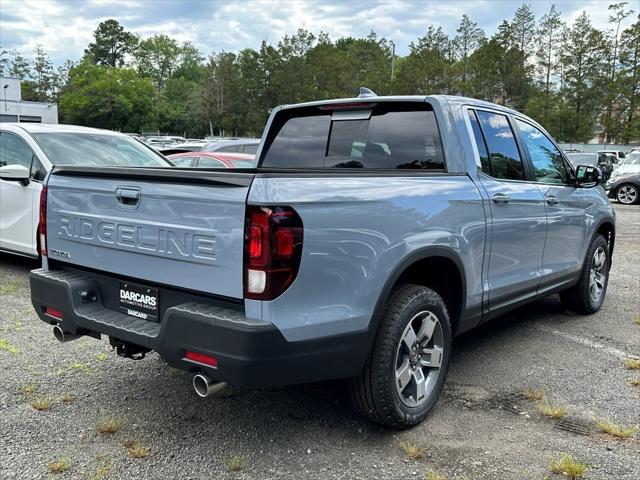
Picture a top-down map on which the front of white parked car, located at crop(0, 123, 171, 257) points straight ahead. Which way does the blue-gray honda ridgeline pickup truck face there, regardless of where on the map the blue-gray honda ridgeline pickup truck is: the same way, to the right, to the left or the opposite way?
to the left

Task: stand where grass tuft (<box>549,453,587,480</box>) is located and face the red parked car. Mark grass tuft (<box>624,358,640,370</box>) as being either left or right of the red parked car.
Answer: right

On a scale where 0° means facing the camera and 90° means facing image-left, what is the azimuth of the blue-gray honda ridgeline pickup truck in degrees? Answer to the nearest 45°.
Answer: approximately 225°

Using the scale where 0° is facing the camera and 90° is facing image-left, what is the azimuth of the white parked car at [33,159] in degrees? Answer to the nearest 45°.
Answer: approximately 315°

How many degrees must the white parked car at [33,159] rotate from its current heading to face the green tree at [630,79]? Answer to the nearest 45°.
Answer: approximately 90° to its left

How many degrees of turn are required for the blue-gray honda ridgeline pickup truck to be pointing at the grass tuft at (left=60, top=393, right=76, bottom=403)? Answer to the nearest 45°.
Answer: approximately 135° to its left
